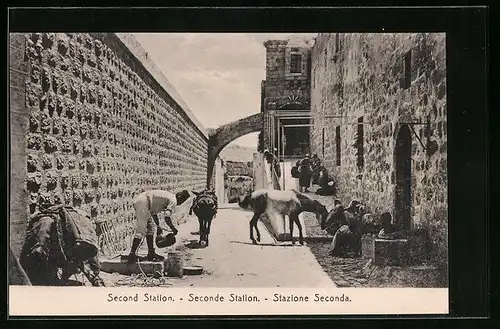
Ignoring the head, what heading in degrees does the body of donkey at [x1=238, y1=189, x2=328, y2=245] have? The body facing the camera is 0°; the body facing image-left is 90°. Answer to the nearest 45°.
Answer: approximately 270°

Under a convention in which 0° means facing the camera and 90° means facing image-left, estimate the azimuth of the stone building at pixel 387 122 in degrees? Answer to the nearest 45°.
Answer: approximately 45°

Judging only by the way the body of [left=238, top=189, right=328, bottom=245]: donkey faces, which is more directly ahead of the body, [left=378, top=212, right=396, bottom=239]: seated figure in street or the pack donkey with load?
the seated figure in street

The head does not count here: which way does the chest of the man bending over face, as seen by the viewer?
to the viewer's right
